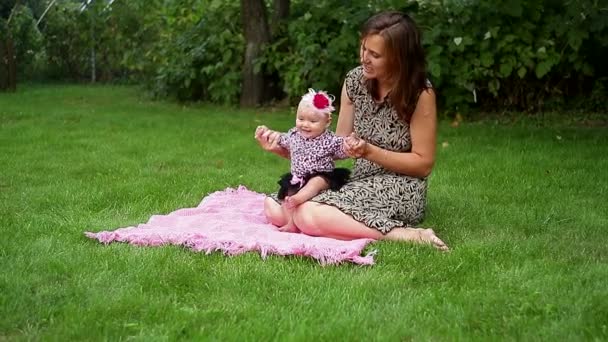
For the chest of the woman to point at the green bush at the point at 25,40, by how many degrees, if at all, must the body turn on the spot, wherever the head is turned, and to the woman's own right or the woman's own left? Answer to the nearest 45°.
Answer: approximately 90° to the woman's own right

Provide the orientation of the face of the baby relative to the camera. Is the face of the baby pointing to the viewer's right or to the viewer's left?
to the viewer's left

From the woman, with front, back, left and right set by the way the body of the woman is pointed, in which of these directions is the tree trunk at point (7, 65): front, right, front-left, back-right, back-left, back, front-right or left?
right

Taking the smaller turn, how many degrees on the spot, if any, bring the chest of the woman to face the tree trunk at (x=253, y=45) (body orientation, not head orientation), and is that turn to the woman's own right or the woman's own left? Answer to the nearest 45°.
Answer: approximately 135° to the woman's own right

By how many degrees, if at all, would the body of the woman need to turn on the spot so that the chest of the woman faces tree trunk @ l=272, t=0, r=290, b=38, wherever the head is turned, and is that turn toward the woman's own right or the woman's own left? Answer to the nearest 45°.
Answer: approximately 135° to the woman's own right

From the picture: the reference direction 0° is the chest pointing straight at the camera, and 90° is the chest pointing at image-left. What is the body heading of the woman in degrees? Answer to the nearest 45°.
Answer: approximately 45°
